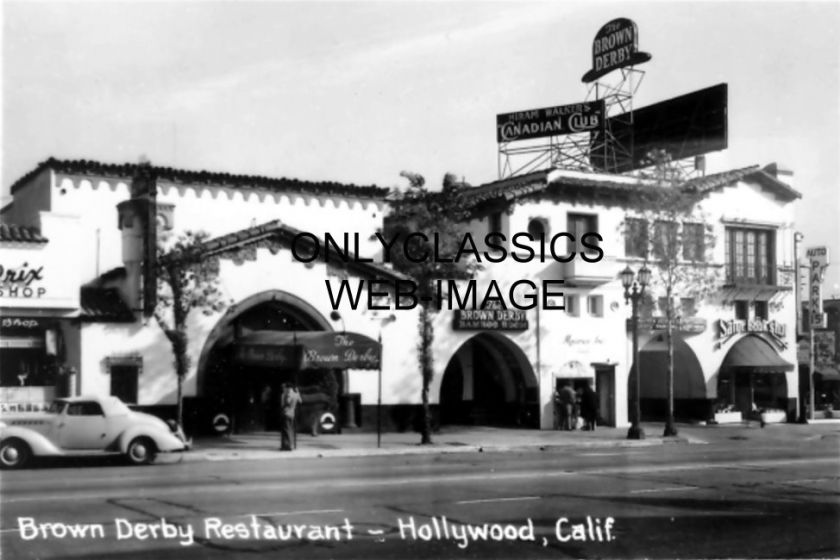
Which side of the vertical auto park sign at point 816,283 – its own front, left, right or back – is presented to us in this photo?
front

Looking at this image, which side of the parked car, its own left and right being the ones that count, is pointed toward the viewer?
left

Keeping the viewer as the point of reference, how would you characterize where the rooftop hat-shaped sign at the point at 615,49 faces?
facing the viewer and to the left of the viewer

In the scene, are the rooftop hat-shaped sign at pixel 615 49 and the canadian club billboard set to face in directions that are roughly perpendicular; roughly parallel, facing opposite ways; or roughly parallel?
roughly parallel

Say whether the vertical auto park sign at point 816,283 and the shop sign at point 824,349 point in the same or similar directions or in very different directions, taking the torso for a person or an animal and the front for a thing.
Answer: same or similar directions
